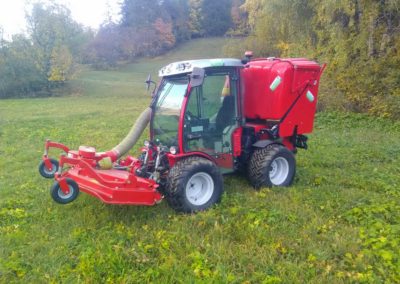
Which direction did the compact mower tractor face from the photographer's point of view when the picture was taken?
facing the viewer and to the left of the viewer
